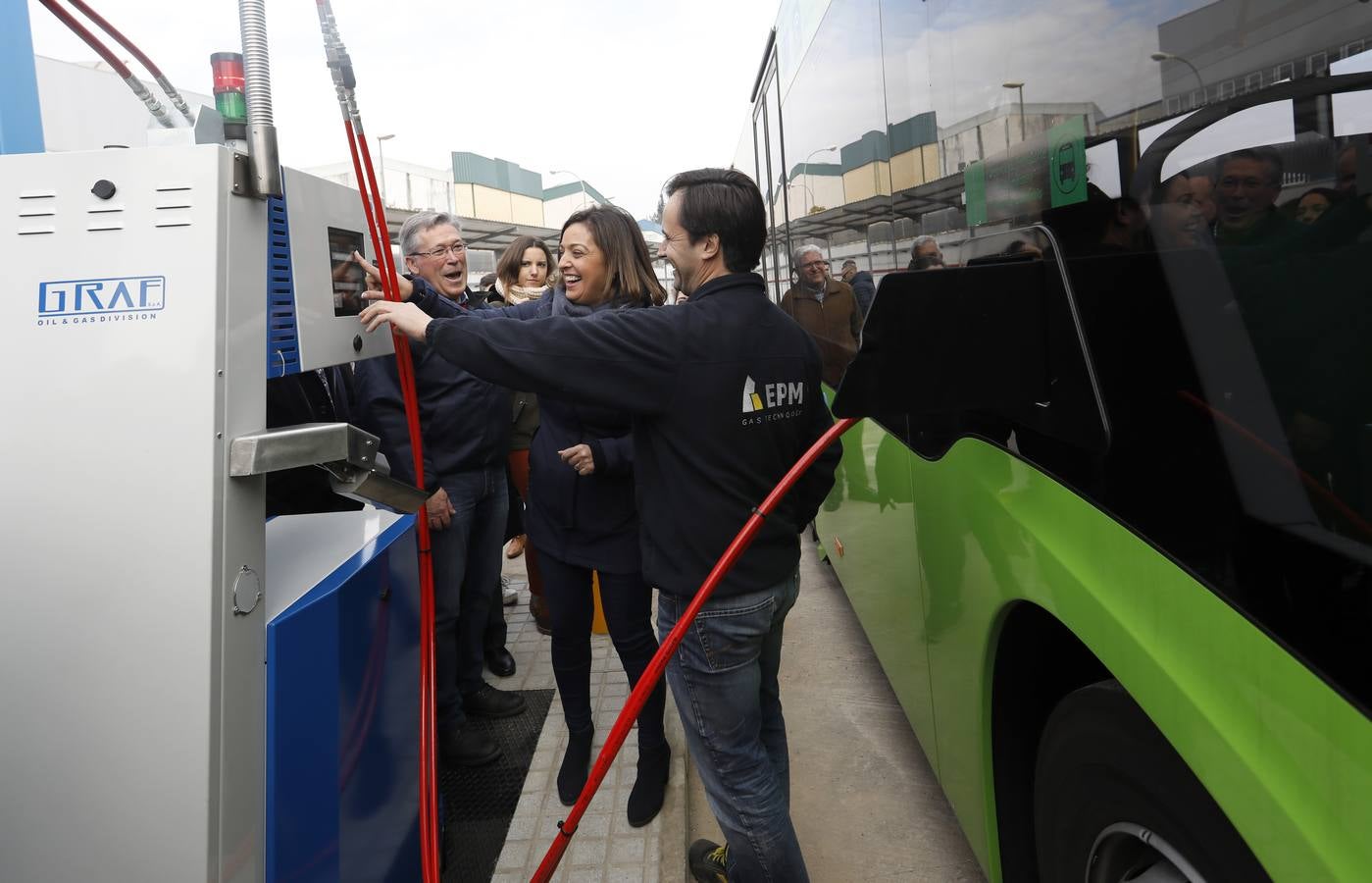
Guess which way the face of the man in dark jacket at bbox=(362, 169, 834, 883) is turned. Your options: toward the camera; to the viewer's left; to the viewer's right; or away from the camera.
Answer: to the viewer's left

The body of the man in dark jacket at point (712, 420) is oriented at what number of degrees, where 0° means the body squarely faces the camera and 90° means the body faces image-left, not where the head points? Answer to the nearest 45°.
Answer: approximately 135°

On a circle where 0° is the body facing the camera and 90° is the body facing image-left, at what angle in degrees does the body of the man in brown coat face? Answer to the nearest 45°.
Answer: approximately 0°

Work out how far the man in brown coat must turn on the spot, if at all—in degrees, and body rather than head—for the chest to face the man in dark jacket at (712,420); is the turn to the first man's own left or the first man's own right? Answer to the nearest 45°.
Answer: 0° — they already face them

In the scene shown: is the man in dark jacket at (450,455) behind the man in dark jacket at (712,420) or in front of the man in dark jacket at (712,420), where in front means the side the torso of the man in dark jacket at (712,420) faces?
in front

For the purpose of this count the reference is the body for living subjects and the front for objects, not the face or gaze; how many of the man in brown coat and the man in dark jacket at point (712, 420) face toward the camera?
1

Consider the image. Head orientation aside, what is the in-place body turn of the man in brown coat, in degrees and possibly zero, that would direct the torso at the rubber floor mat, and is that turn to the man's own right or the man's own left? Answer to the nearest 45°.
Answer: approximately 45° to the man's own right

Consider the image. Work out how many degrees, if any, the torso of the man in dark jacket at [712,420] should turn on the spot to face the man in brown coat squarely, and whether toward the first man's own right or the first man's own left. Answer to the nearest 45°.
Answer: approximately 45° to the first man's own right

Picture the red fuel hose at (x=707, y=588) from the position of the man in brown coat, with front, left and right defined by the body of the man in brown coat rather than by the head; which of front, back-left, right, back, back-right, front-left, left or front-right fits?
front

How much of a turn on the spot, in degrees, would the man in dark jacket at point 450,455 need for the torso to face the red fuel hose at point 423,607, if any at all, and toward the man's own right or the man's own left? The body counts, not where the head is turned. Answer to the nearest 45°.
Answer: approximately 45° to the man's own right

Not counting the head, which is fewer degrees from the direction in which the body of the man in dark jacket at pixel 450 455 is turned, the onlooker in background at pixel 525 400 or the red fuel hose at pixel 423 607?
the red fuel hose

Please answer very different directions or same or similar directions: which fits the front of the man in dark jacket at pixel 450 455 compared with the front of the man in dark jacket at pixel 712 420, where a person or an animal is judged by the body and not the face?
very different directions
